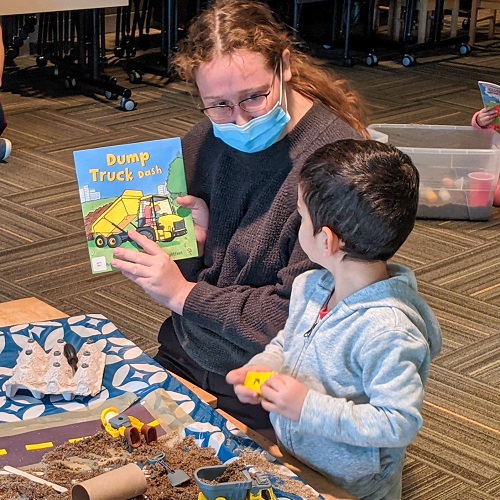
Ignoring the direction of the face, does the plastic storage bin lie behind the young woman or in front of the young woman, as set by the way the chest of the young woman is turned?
behind

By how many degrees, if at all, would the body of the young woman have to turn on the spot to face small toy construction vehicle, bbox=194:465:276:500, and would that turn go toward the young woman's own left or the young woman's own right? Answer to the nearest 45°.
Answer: approximately 45° to the young woman's own left

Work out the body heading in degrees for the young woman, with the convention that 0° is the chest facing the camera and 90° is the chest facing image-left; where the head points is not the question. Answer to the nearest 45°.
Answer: approximately 45°

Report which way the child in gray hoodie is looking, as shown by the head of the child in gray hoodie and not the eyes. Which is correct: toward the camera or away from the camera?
away from the camera
